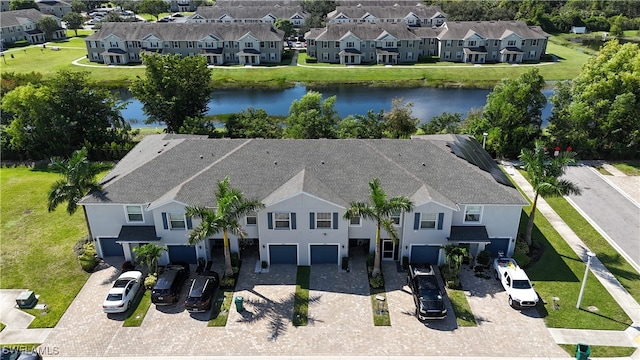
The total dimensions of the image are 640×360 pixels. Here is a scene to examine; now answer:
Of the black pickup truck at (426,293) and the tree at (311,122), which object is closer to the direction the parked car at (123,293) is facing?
the tree

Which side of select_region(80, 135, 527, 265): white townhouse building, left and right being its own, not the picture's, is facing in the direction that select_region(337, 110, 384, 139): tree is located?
back

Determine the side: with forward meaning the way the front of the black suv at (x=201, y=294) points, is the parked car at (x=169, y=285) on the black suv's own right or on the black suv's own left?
on the black suv's own left

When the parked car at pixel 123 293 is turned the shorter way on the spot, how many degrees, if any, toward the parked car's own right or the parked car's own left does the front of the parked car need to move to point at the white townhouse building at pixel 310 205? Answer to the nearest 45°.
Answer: approximately 45° to the parked car's own right

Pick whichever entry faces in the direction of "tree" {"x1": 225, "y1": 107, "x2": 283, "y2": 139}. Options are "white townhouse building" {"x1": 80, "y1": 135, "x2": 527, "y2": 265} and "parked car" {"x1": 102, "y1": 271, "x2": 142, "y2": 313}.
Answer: the parked car

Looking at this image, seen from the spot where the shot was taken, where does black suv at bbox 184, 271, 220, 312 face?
facing away from the viewer and to the right of the viewer

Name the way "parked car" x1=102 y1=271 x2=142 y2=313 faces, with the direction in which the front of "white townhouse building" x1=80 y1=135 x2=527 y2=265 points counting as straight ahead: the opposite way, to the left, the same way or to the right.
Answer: the opposite way

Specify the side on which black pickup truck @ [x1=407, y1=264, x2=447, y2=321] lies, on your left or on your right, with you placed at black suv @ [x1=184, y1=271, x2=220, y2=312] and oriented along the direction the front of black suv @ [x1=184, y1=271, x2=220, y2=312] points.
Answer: on your right

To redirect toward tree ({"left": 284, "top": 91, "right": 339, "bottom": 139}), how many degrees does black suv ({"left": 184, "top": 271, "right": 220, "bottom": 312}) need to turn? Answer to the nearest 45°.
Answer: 0° — it already faces it
